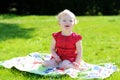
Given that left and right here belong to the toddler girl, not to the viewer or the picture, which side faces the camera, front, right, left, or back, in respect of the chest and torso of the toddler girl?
front
